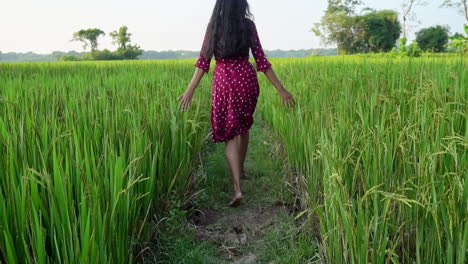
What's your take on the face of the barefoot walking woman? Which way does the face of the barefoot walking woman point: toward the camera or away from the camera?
away from the camera

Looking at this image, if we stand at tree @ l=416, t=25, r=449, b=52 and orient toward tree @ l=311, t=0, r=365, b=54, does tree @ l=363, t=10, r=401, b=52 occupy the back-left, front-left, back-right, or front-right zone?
front-right

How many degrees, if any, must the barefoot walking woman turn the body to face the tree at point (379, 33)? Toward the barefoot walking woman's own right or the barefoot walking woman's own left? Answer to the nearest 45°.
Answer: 0° — they already face it

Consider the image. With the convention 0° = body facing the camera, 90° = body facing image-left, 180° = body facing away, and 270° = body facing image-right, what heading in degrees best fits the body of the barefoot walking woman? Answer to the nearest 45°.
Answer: approximately 180°
